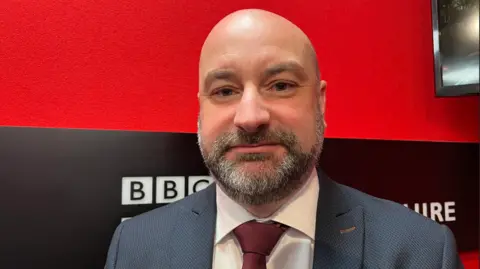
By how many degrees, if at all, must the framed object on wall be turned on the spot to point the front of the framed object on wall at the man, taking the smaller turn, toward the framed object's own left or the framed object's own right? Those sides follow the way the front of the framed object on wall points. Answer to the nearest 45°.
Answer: approximately 45° to the framed object's own right

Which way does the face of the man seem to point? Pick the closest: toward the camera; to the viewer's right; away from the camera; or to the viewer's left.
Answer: toward the camera

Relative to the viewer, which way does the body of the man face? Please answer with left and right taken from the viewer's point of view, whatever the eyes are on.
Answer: facing the viewer

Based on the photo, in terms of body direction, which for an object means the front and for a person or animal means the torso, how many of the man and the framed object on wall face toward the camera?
2

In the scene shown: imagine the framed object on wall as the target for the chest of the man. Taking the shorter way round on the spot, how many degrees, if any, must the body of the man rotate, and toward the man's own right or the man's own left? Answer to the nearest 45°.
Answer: approximately 135° to the man's own left

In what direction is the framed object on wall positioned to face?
toward the camera

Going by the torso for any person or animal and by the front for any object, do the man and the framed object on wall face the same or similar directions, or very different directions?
same or similar directions
